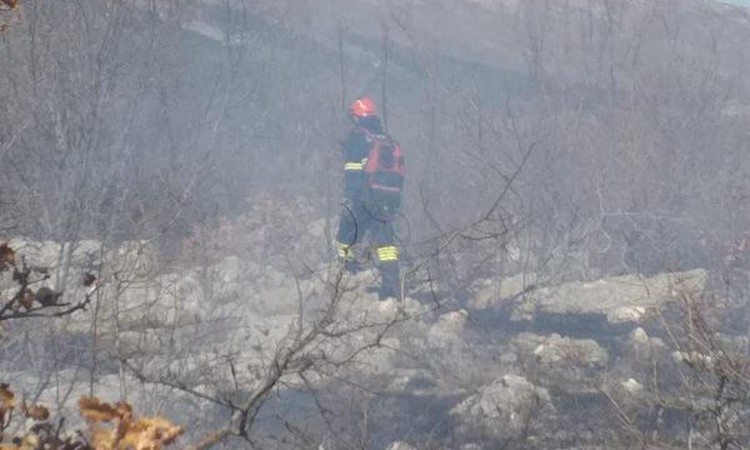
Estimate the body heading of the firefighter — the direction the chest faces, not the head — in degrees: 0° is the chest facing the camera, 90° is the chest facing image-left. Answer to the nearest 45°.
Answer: approximately 135°

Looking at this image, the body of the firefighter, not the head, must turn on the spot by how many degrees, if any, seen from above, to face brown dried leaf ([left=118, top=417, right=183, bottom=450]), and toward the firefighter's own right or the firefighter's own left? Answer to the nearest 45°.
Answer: approximately 135° to the firefighter's own left

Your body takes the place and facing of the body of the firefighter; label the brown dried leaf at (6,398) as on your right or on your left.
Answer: on your left

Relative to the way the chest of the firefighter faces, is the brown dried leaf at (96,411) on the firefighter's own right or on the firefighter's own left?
on the firefighter's own left

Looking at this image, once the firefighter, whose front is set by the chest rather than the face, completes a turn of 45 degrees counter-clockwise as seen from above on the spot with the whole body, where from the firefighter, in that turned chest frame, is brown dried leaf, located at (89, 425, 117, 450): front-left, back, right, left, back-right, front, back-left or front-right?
left
